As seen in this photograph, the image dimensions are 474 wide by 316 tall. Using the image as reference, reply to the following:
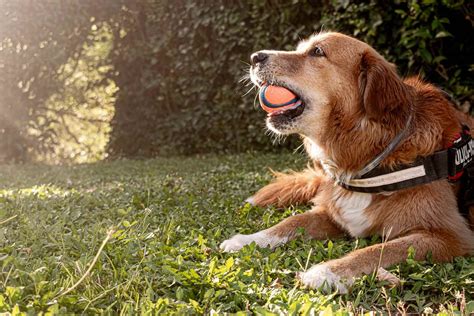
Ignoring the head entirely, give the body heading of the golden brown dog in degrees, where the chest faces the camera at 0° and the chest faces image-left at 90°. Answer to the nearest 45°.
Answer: approximately 45°

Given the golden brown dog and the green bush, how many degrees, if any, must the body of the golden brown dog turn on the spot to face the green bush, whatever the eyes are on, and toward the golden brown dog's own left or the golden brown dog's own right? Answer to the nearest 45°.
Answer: approximately 135° to the golden brown dog's own right
